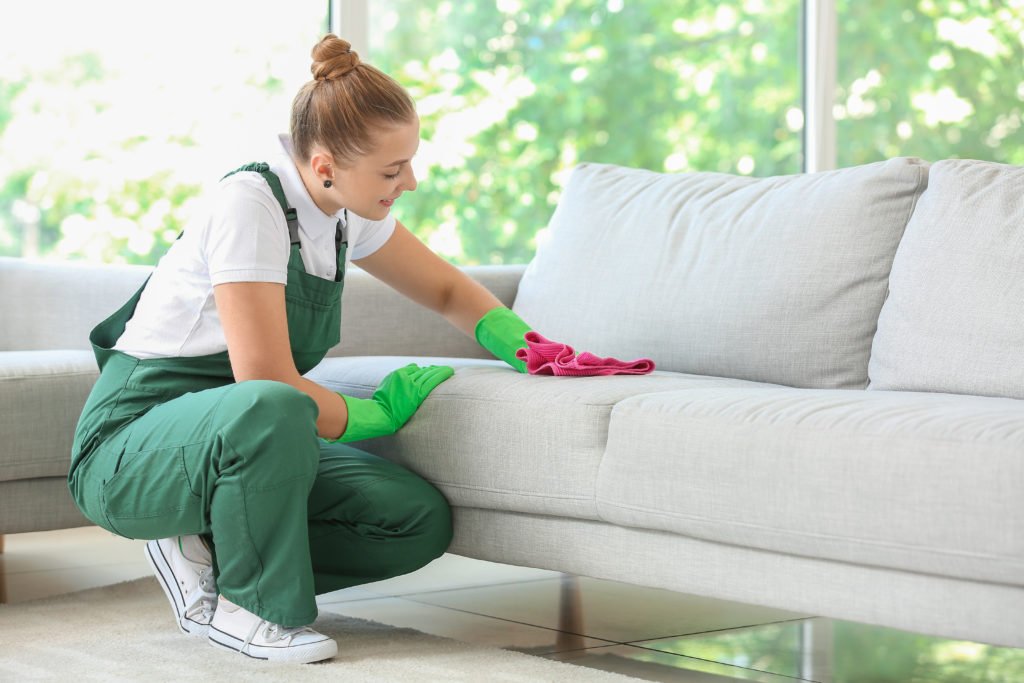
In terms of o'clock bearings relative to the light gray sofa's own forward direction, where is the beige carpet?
The beige carpet is roughly at 1 o'clock from the light gray sofa.

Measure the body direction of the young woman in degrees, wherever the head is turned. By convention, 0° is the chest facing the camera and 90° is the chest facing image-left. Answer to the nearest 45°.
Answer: approximately 315°

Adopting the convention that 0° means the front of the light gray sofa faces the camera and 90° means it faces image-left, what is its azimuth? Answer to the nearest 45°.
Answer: approximately 45°
